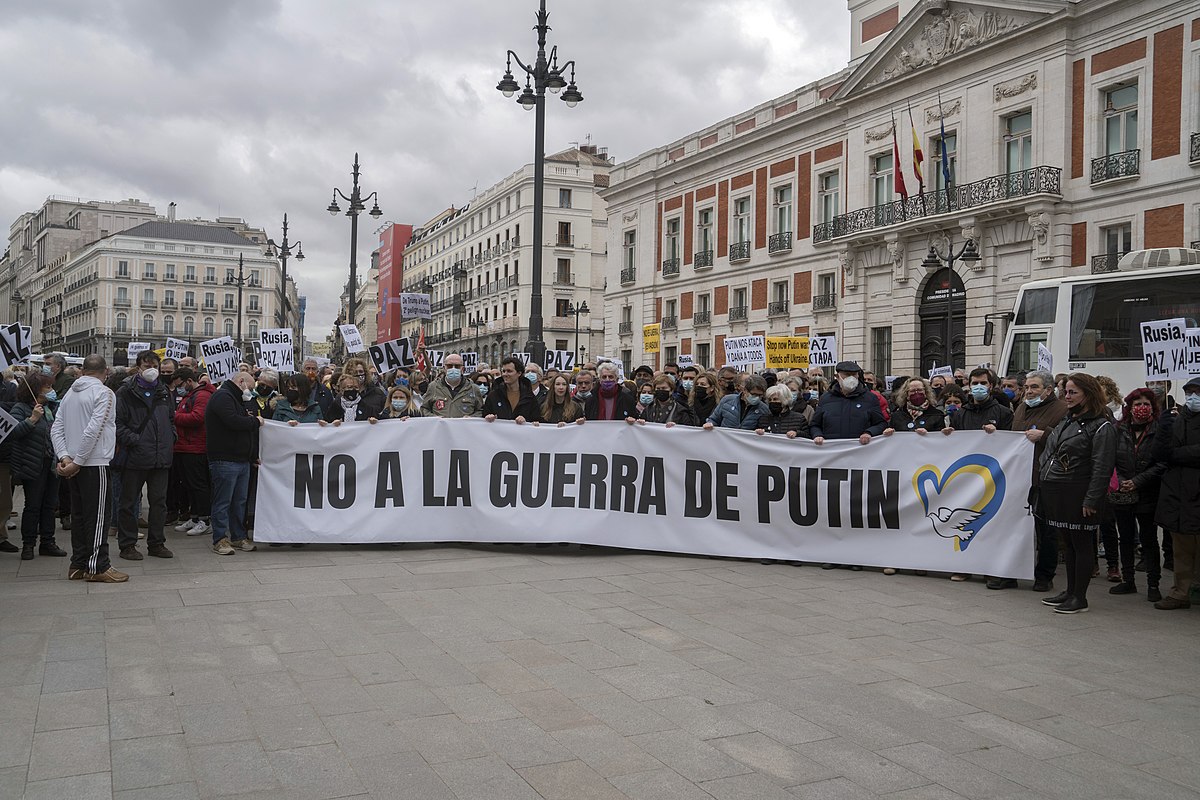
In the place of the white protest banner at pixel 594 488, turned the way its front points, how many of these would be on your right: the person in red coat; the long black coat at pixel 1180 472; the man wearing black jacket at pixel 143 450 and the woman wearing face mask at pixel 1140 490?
2

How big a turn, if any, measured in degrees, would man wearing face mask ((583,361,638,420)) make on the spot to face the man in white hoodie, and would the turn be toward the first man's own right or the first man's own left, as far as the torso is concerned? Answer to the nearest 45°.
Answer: approximately 45° to the first man's own right

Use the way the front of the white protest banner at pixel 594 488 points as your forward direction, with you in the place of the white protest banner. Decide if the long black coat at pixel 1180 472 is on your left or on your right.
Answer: on your left

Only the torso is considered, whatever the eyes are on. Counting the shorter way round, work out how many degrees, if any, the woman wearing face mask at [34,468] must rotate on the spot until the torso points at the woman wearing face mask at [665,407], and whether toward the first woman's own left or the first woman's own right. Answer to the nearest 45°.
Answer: approximately 45° to the first woman's own left

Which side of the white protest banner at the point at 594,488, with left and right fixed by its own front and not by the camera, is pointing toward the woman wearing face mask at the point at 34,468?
right

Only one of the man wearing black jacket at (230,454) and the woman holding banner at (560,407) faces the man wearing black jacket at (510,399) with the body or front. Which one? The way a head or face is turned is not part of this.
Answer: the man wearing black jacket at (230,454)

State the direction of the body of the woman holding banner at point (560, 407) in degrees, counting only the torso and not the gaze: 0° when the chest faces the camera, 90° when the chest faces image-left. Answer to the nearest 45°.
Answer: approximately 0°
